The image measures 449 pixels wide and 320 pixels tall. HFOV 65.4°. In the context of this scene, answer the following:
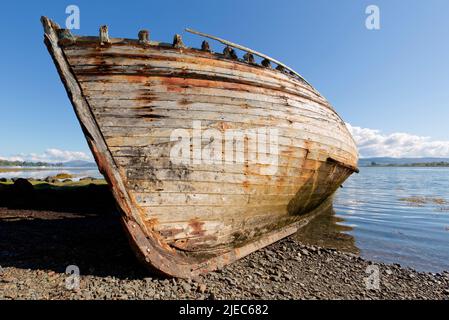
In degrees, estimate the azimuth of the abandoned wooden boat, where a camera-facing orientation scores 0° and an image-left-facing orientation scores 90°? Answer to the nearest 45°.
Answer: approximately 45°
